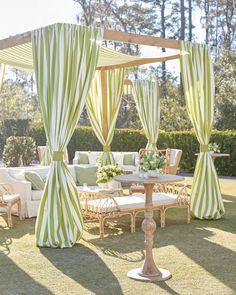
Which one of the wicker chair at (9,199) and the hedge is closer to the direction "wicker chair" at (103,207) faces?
the hedge

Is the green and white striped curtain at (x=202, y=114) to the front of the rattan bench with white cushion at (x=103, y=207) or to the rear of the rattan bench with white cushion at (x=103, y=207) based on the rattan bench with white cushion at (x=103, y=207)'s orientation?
to the front
